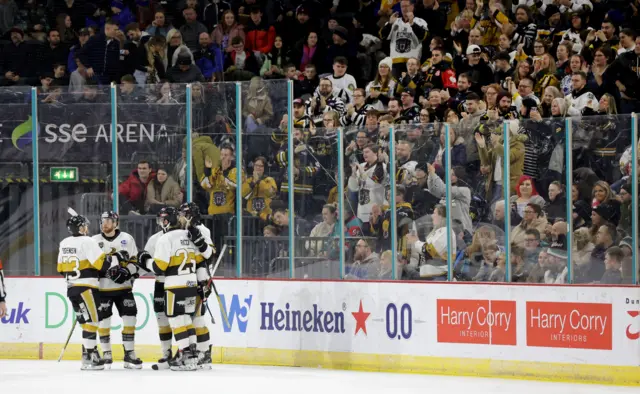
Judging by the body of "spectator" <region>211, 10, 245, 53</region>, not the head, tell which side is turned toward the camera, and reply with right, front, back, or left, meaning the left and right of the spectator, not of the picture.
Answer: front

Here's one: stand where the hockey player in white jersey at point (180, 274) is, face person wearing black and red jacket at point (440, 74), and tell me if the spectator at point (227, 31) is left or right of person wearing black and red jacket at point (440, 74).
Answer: left

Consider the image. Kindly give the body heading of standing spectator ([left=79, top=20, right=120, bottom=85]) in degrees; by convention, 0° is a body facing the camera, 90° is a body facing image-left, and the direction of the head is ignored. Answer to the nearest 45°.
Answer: approximately 315°

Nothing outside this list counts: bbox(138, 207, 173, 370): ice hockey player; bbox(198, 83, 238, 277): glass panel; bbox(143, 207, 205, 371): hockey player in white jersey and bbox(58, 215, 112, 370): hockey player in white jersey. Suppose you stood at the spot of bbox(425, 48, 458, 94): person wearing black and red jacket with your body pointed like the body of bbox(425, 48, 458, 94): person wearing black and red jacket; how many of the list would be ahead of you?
4

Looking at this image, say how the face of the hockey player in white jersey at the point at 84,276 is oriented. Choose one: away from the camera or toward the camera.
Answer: away from the camera

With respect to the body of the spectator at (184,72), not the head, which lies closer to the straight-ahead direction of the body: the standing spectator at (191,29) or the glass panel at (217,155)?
the glass panel

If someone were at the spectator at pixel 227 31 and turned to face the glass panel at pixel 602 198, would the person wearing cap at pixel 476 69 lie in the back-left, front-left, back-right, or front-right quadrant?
front-left

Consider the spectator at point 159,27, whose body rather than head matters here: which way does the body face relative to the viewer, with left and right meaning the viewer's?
facing the viewer

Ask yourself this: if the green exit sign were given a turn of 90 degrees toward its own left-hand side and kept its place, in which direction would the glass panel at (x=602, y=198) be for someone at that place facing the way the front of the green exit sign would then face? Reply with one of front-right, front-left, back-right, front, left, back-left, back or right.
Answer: front-right

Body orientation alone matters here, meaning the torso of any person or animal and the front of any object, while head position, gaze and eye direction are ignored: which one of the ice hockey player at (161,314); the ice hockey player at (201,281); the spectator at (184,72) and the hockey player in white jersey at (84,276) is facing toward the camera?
the spectator

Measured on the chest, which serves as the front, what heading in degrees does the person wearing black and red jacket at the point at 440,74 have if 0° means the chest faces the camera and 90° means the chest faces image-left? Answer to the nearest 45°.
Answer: approximately 45°

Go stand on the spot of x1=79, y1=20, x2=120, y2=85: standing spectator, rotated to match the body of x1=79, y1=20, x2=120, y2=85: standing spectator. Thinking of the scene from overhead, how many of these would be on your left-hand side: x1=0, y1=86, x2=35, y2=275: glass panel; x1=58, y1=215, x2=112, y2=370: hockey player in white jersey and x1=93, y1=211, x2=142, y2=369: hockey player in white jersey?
0

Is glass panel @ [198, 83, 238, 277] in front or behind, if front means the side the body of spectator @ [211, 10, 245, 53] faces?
in front

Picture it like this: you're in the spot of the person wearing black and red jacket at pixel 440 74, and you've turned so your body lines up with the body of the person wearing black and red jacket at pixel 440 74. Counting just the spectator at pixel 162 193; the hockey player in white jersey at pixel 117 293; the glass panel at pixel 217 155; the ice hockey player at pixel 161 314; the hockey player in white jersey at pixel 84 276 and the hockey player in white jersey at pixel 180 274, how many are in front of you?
6

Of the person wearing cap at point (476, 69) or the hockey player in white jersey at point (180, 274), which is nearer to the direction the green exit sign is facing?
the hockey player in white jersey

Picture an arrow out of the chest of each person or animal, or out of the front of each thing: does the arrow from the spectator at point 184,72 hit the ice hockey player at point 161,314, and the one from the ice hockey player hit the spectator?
no

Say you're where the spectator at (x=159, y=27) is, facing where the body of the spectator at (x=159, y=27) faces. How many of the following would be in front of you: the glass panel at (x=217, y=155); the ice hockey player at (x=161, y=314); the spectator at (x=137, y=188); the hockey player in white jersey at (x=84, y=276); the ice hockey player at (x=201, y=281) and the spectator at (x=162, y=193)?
6
